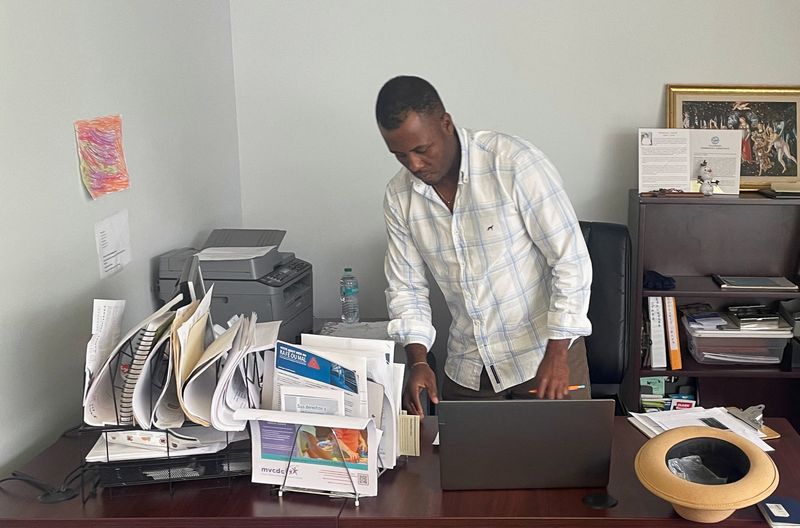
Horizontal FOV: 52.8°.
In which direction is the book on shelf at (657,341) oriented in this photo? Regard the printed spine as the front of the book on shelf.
toward the camera

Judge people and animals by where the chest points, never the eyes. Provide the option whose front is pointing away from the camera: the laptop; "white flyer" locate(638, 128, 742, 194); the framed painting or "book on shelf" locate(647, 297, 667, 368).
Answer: the laptop

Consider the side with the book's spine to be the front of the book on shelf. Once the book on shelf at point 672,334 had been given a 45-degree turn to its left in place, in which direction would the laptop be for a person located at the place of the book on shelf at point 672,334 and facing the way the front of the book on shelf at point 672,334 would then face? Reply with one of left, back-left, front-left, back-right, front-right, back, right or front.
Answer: front-right

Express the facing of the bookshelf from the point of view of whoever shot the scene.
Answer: facing the viewer

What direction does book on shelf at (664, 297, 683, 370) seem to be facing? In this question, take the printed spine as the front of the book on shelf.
toward the camera

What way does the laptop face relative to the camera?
away from the camera

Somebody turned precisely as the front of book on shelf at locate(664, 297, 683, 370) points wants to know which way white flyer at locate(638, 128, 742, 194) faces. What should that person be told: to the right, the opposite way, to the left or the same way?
the same way

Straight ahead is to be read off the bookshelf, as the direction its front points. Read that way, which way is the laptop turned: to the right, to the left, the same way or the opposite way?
the opposite way

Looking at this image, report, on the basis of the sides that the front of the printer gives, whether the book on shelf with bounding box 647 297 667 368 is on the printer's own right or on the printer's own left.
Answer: on the printer's own left

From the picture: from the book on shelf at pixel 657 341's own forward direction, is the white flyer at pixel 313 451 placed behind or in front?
in front

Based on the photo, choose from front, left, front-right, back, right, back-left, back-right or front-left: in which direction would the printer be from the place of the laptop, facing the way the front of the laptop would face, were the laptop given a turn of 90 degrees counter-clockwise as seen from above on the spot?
front-right

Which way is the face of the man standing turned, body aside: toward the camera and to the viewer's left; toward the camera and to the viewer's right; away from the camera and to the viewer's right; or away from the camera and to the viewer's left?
toward the camera and to the viewer's left

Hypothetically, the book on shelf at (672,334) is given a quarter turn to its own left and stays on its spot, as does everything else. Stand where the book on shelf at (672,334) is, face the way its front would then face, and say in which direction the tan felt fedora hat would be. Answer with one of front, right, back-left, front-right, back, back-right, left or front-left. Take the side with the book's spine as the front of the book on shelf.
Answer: right

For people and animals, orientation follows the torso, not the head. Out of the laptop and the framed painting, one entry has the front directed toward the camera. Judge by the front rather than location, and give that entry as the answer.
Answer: the framed painting

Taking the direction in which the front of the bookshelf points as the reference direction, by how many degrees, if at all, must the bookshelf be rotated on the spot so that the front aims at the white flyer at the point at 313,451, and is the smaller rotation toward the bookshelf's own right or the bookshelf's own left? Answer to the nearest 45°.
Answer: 0° — it already faces it

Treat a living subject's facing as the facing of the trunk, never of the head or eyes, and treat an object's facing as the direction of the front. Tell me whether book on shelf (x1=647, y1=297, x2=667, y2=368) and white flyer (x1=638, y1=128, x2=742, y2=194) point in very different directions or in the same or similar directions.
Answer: same or similar directions

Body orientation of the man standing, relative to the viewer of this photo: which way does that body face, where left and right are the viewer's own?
facing the viewer and to the left of the viewer

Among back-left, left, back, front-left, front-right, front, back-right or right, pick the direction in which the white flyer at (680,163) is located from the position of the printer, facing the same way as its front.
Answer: front-left

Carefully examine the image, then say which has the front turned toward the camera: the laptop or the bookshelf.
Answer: the bookshelf
